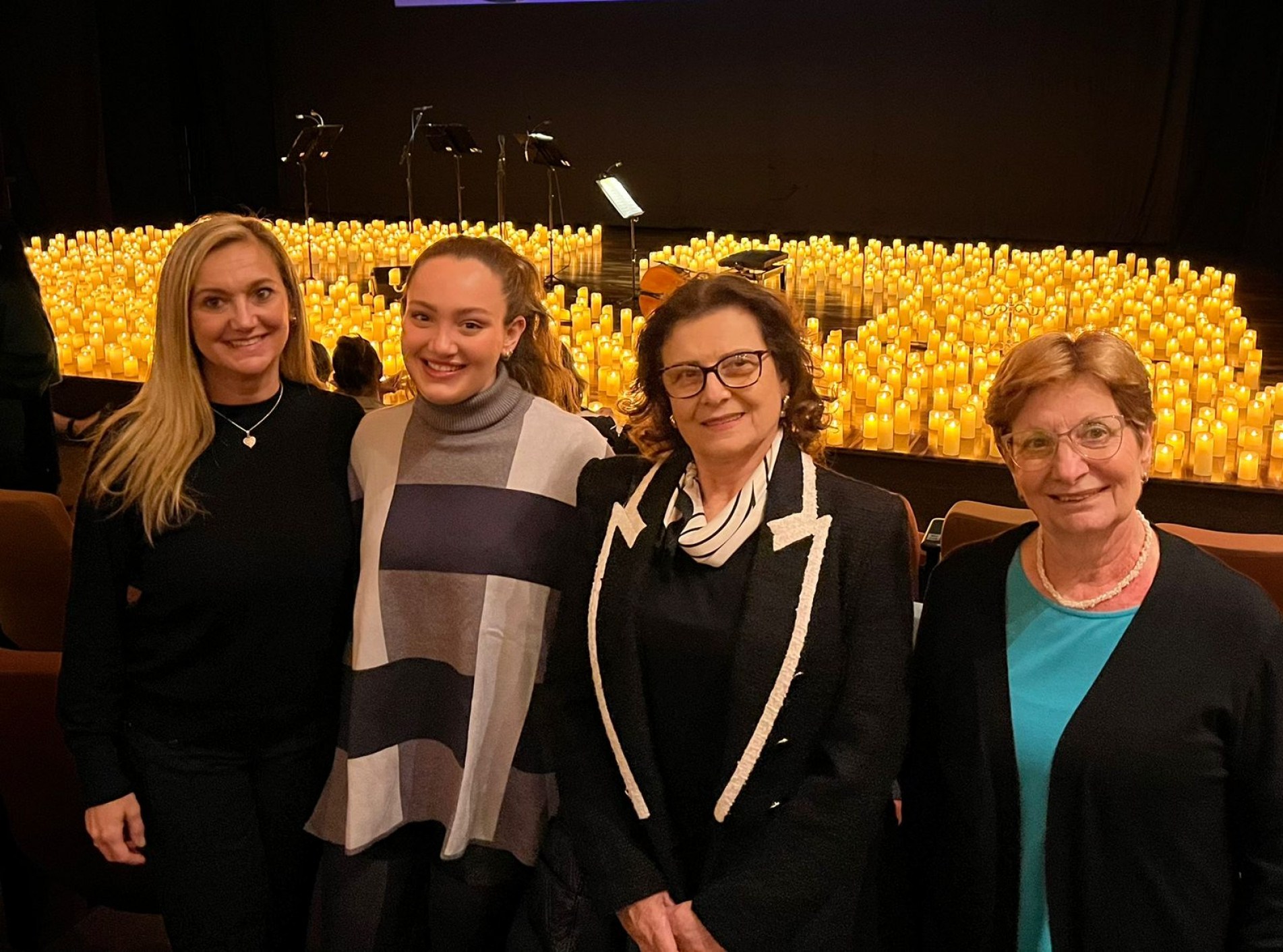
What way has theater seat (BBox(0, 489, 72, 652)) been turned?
away from the camera

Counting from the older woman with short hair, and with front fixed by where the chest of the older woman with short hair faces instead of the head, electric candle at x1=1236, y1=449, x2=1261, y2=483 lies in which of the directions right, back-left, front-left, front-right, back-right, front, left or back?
back-right

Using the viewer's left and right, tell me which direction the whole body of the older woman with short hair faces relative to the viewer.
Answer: facing the viewer and to the left of the viewer

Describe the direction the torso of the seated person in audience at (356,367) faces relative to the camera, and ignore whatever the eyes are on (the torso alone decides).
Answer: away from the camera

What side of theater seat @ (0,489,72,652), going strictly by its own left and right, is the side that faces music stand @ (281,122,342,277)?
front

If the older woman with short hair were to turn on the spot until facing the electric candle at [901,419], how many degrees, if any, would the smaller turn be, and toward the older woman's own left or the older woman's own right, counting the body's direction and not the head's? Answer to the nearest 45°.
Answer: approximately 135° to the older woman's own right

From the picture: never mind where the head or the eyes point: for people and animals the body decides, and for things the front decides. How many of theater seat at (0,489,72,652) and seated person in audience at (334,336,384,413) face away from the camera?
2
